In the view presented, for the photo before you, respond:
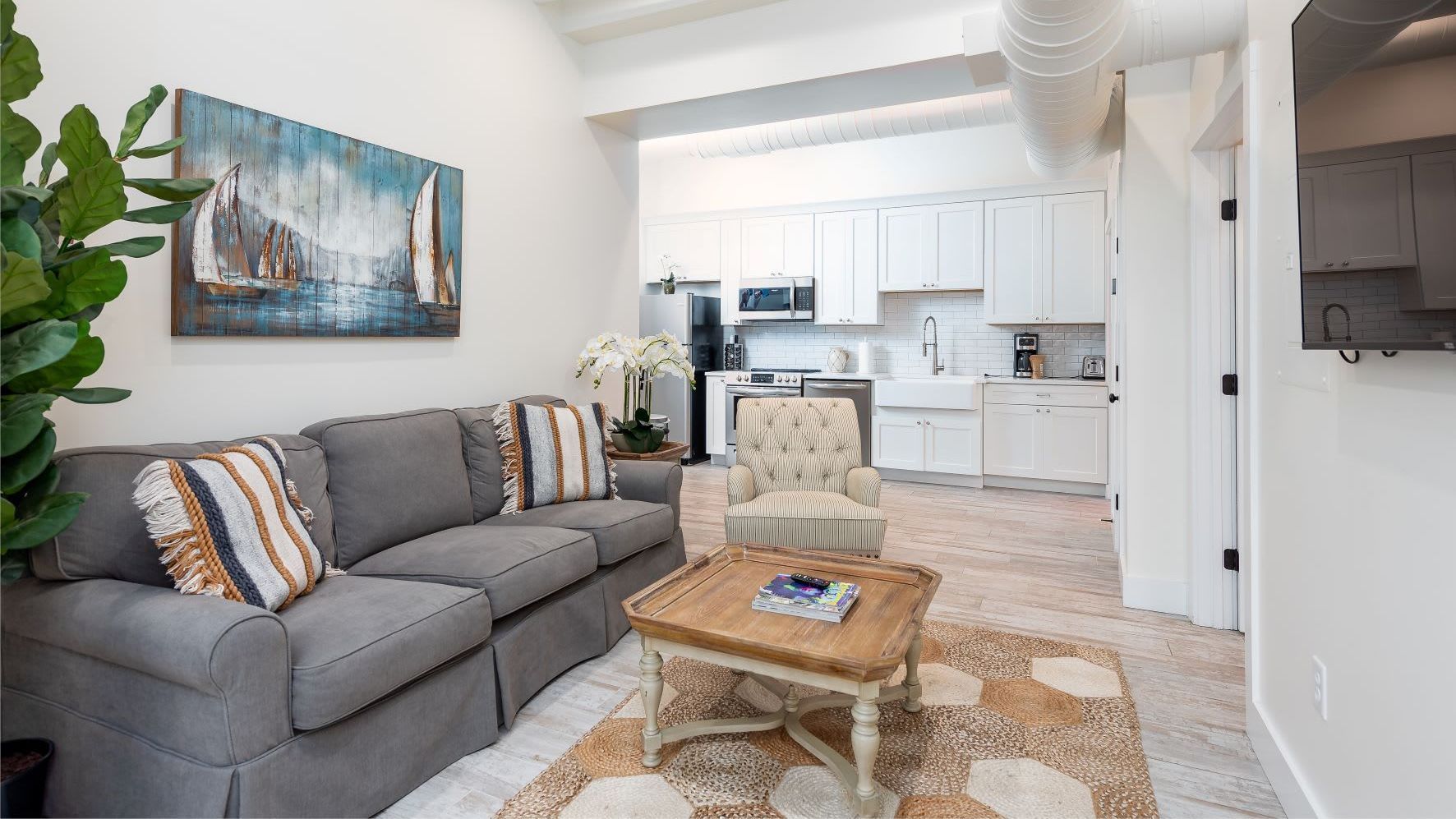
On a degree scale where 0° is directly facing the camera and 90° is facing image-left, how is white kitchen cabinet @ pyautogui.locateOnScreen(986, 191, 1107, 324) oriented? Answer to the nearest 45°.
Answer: approximately 0°

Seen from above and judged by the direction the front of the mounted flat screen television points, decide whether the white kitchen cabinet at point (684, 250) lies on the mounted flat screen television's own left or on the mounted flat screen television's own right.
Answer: on the mounted flat screen television's own right

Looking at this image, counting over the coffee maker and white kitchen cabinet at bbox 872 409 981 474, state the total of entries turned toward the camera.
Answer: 2

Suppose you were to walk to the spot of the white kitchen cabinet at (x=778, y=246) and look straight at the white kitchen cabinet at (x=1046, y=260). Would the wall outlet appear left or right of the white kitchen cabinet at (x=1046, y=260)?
right

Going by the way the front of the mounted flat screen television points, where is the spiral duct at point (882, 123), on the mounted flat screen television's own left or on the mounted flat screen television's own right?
on the mounted flat screen television's own right

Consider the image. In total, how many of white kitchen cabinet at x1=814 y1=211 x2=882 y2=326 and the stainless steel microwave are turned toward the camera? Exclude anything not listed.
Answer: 2

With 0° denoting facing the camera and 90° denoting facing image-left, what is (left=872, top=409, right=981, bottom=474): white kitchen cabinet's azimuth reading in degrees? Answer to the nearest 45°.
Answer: approximately 0°

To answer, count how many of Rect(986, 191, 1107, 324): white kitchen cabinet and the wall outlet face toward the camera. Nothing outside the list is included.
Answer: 1

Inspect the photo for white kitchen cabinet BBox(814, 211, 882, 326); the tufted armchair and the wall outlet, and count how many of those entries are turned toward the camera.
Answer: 2
